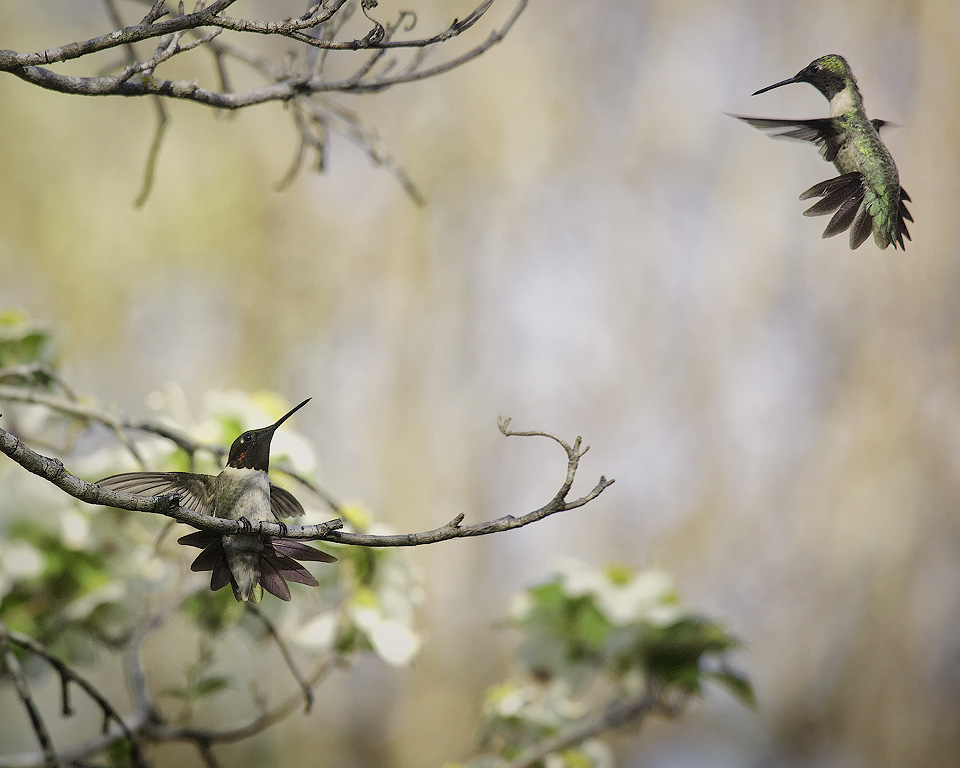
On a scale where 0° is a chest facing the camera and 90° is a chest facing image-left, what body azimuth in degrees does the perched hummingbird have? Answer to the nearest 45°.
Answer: approximately 315°
